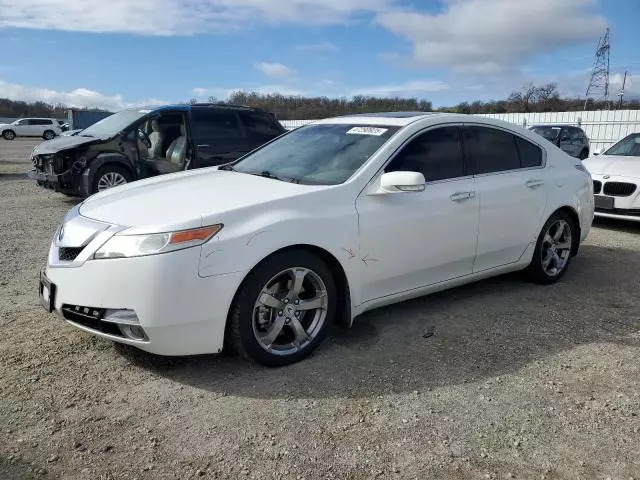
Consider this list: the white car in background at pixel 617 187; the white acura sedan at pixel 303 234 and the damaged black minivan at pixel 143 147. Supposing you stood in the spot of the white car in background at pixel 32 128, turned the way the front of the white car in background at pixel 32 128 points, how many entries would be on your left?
3

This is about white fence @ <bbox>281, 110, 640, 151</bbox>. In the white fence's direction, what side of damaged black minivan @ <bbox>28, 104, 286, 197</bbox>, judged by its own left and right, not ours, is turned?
back

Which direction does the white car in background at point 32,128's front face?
to the viewer's left

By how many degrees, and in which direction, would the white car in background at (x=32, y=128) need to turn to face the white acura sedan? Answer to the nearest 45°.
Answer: approximately 90° to its left

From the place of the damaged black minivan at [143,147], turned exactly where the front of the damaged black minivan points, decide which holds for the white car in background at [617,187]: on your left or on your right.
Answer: on your left

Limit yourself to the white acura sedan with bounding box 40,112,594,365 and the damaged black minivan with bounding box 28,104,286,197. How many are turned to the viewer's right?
0

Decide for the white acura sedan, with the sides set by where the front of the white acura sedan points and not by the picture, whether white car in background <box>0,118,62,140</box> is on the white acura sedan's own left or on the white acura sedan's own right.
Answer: on the white acura sedan's own right

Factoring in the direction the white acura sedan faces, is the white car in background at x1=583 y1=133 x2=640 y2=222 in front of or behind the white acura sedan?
behind

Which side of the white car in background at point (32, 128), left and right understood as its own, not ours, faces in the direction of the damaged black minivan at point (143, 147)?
left

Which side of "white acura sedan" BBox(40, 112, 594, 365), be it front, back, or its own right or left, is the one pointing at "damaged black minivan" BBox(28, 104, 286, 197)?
right
